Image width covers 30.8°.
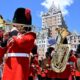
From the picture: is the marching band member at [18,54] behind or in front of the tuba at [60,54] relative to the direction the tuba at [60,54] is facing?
in front

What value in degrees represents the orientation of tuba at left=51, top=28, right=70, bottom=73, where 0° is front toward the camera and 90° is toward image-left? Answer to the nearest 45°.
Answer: approximately 0°
